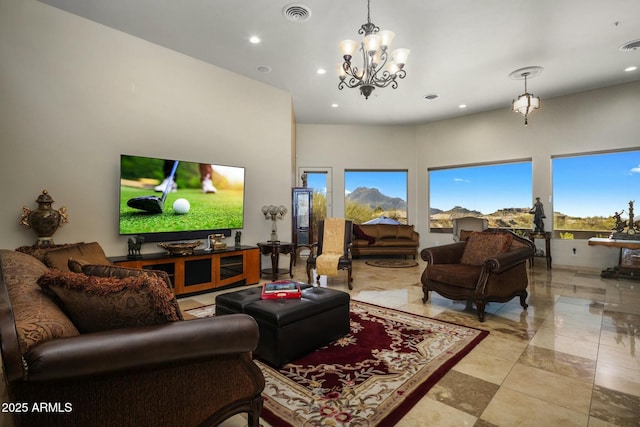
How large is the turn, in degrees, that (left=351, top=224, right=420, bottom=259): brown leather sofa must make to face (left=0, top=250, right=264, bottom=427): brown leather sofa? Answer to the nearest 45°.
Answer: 0° — it already faces it

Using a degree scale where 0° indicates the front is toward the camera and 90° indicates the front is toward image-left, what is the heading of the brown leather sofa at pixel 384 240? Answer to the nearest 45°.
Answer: approximately 0°

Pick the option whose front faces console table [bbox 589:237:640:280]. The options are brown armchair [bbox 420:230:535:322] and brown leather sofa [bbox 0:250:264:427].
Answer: the brown leather sofa

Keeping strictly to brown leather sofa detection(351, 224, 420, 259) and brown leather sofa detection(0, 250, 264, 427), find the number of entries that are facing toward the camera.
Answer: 1

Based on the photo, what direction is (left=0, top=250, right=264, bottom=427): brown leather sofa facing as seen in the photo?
to the viewer's right

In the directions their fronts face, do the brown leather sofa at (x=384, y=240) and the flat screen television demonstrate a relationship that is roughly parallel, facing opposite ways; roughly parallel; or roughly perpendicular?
roughly perpendicular

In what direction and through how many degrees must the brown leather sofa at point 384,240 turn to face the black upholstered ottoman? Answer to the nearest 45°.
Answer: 0° — it already faces it

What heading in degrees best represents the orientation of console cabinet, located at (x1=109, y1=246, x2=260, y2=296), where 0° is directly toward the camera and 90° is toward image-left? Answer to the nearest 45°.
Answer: approximately 315°

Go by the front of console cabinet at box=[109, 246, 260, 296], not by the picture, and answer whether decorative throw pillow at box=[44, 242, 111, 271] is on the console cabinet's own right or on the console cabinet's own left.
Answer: on the console cabinet's own right

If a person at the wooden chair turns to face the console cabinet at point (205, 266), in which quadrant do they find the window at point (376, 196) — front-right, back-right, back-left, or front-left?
back-right
